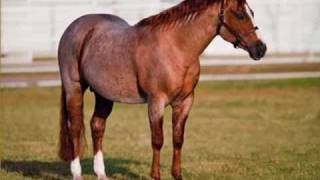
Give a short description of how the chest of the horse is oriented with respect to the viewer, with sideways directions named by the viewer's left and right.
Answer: facing the viewer and to the right of the viewer
